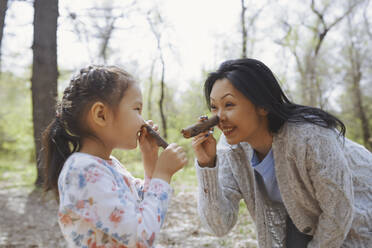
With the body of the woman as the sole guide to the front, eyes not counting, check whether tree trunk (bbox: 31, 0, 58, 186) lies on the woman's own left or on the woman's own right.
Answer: on the woman's own right

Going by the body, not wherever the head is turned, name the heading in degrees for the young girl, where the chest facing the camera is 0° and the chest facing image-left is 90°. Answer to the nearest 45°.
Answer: approximately 270°

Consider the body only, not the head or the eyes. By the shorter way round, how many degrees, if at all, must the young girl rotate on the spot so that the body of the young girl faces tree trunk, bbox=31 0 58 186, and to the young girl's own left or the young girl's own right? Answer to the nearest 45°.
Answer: approximately 90° to the young girl's own left

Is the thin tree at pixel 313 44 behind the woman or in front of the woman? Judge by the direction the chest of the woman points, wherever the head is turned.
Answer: behind

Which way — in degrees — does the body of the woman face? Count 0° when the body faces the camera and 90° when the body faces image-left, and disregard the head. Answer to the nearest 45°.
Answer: approximately 45°

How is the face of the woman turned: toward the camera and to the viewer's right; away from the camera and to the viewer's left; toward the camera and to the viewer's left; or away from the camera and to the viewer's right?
toward the camera and to the viewer's left

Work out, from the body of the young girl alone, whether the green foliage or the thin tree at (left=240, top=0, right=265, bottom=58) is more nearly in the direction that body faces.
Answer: the thin tree

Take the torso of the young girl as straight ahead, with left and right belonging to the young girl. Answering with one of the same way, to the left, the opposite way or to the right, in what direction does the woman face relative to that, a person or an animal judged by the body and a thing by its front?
the opposite way

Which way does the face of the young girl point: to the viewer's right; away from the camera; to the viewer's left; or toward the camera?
to the viewer's right

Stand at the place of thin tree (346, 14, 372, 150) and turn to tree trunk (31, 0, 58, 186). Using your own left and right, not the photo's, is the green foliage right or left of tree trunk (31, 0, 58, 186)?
right

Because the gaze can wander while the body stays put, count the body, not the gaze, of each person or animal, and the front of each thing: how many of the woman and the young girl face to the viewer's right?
1

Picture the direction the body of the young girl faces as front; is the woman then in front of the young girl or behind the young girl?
in front

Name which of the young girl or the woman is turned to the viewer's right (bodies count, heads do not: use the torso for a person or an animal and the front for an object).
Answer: the young girl

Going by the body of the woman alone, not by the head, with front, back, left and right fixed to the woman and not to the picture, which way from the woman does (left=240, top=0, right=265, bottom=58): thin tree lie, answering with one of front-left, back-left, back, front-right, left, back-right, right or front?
back-right
